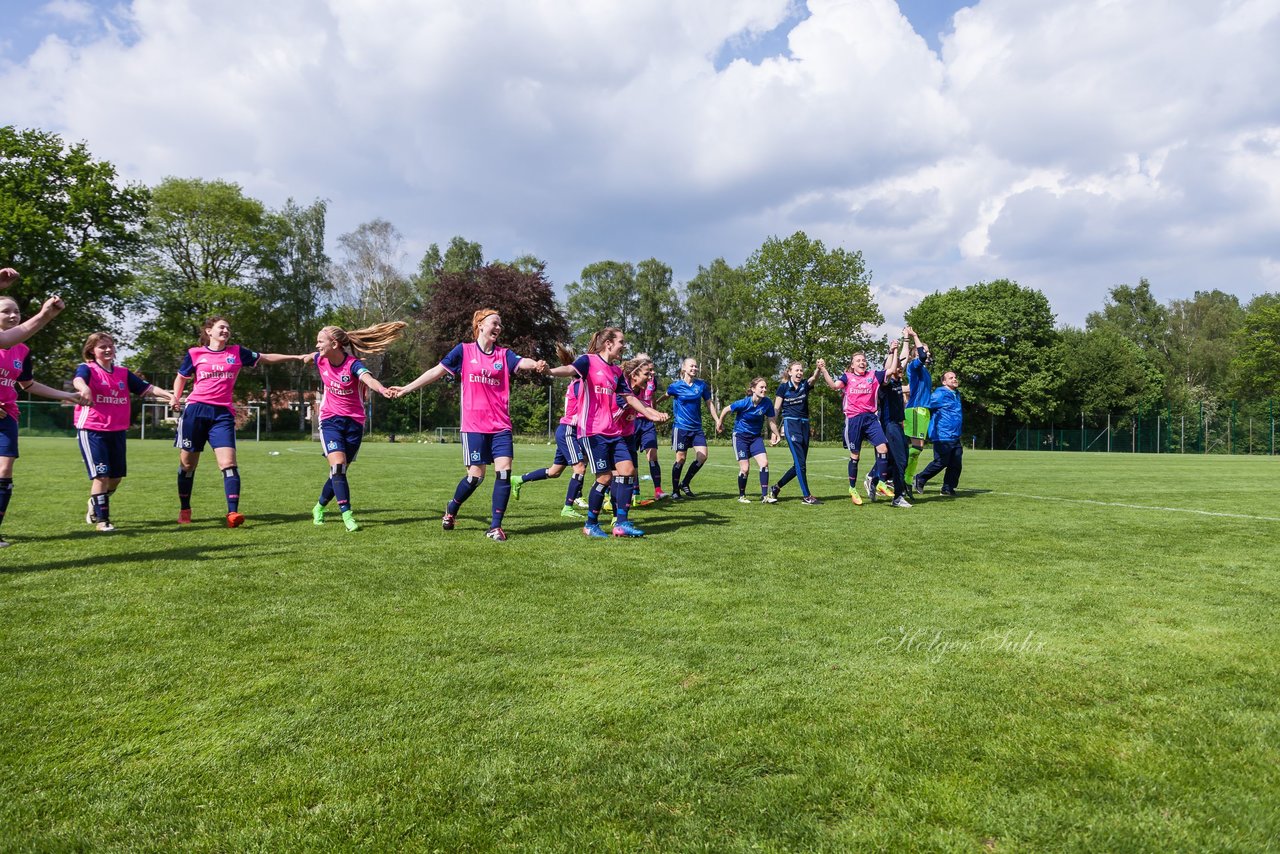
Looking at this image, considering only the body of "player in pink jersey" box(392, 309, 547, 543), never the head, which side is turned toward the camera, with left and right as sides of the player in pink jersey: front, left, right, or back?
front

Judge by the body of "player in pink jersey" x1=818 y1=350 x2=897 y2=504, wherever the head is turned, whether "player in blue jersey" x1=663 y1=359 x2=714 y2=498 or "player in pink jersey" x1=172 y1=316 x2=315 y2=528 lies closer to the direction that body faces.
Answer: the player in pink jersey

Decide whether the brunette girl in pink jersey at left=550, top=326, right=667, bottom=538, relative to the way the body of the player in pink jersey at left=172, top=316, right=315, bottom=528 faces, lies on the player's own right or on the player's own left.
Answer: on the player's own left

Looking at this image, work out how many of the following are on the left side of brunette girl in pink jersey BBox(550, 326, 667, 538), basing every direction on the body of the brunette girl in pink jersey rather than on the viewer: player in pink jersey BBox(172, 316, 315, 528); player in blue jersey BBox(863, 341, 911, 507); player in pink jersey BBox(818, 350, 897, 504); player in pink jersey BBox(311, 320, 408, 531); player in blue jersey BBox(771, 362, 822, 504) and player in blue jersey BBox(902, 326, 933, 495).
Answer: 4

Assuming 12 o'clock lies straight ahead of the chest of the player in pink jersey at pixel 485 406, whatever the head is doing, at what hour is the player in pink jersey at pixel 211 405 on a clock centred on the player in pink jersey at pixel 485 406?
the player in pink jersey at pixel 211 405 is roughly at 4 o'clock from the player in pink jersey at pixel 485 406.

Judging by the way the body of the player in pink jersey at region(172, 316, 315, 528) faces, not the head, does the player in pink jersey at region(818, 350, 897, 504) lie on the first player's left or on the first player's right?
on the first player's left

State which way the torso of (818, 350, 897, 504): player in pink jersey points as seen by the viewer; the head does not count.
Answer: toward the camera

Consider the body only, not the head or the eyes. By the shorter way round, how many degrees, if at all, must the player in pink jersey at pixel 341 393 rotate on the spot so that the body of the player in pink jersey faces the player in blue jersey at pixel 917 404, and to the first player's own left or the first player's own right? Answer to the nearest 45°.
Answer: approximately 135° to the first player's own left

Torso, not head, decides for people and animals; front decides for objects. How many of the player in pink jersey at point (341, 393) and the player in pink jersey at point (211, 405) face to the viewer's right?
0

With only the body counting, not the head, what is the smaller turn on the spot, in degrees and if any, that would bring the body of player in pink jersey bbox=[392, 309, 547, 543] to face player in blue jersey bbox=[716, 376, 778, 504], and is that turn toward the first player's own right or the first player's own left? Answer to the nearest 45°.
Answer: approximately 135° to the first player's own left

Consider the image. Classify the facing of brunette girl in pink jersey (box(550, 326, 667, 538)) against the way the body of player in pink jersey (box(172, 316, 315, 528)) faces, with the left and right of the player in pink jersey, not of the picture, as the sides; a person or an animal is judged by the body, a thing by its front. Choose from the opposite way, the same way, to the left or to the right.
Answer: the same way

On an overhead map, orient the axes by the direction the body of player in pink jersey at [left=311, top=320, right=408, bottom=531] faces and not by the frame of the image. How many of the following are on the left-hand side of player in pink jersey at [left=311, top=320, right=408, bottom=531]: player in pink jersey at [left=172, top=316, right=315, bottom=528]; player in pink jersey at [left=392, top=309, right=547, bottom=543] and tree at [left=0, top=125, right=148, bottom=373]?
1
